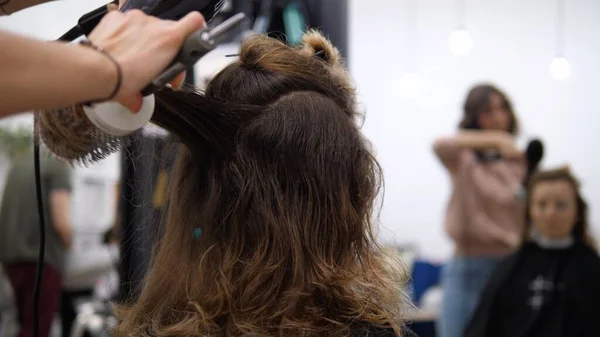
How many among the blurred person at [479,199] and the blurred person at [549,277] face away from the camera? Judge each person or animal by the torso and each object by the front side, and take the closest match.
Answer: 0

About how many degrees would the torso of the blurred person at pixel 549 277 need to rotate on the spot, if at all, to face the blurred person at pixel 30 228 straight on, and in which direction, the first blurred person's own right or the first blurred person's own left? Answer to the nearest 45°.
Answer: approximately 90° to the first blurred person's own right

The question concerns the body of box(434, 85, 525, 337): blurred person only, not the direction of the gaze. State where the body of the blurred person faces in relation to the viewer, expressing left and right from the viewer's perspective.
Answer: facing the viewer and to the right of the viewer
